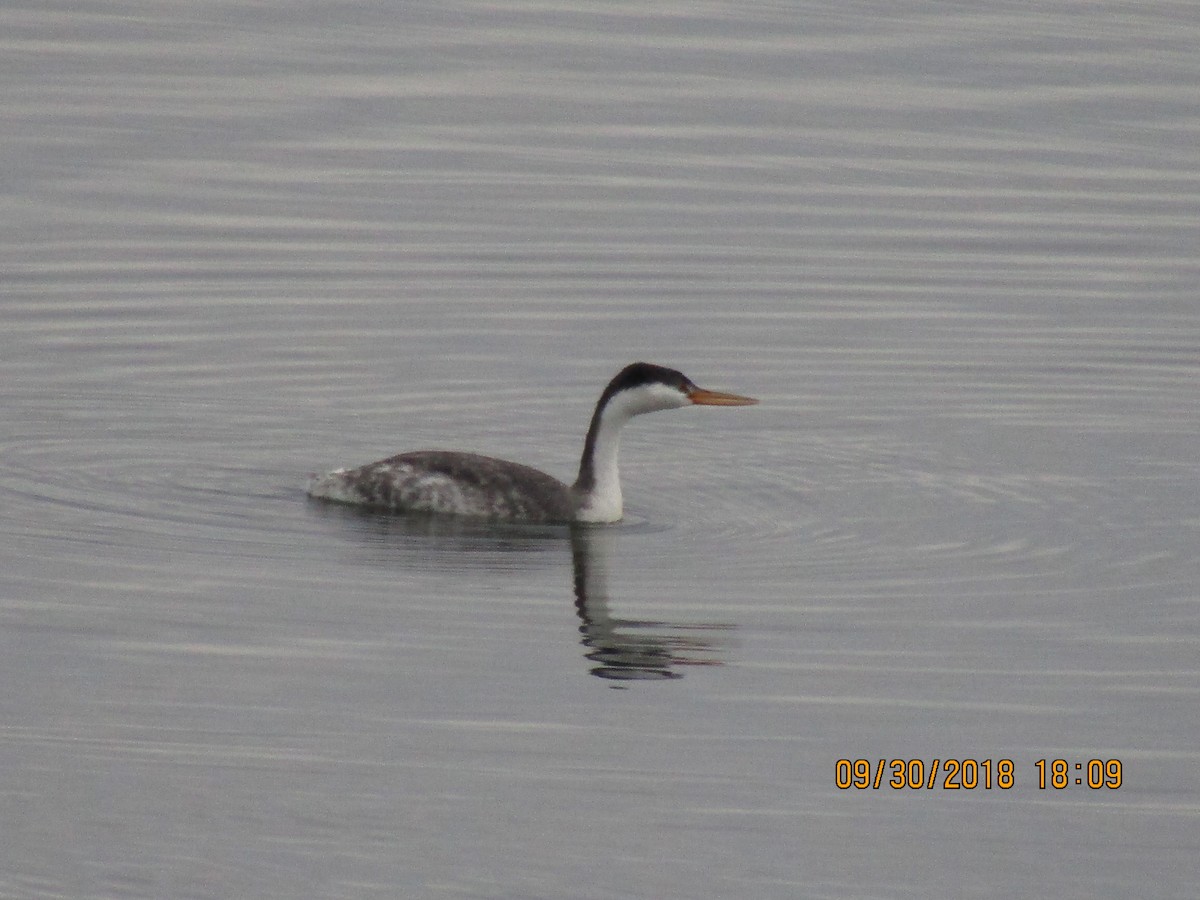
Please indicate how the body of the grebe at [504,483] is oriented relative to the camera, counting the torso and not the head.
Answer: to the viewer's right
